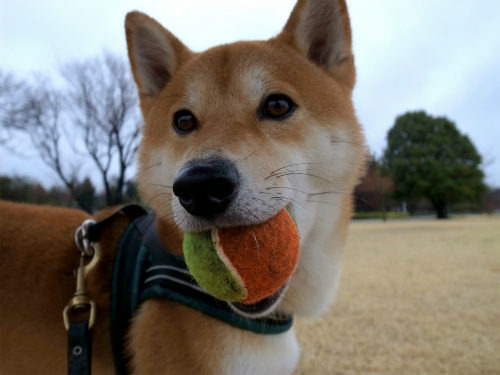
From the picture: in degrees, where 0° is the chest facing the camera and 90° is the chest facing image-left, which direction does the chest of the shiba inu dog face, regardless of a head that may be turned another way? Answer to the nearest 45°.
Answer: approximately 315°

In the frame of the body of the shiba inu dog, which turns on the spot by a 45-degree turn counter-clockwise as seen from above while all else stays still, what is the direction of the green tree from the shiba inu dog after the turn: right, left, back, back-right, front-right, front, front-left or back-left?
front-left

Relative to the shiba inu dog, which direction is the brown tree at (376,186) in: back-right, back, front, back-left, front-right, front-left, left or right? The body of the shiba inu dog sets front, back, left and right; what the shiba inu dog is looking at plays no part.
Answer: left
